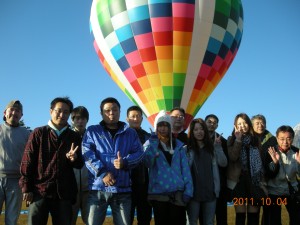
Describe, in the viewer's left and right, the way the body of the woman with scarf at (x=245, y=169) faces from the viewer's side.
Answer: facing the viewer

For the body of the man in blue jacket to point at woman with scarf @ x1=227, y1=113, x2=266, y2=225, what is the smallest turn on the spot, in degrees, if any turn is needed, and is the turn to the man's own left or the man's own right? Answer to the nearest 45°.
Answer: approximately 135° to the man's own left

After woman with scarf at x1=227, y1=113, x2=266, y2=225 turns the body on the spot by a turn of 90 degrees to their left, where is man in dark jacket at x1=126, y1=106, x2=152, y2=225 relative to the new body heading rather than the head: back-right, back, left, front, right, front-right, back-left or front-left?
back

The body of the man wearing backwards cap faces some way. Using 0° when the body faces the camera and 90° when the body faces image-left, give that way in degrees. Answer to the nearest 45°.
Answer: approximately 0°

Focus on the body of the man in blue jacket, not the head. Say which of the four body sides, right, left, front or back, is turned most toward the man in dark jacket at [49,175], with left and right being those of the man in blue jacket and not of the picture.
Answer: right

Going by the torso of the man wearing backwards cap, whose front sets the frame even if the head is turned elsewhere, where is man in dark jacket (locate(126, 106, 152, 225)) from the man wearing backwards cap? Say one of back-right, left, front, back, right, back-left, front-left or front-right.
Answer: left

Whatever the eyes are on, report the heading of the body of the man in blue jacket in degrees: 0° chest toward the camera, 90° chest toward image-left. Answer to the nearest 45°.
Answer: approximately 0°

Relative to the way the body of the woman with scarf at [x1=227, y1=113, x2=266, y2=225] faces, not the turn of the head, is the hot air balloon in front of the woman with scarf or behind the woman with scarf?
behind
